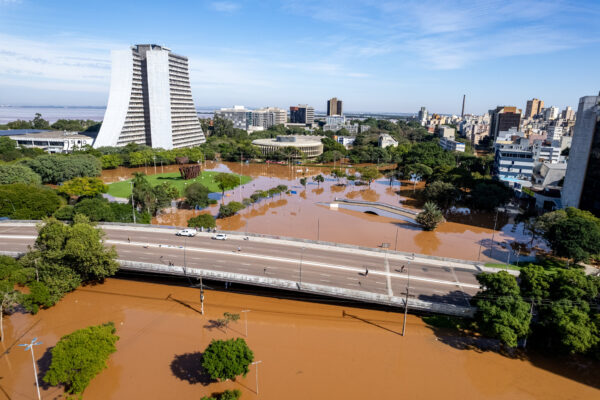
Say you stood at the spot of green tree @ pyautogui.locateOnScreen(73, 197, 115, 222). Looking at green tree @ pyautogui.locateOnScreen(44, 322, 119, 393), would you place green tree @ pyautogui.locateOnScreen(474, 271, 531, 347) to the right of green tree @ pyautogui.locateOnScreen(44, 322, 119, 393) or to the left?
left

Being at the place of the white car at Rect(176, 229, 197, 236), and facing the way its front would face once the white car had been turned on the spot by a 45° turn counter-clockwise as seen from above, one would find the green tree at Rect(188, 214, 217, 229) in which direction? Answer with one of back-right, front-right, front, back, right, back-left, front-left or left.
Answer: back

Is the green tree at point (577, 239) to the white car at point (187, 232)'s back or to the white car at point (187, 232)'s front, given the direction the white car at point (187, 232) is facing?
to the back

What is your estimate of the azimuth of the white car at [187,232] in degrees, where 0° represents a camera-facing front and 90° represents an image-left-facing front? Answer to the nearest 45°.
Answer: approximately 90°

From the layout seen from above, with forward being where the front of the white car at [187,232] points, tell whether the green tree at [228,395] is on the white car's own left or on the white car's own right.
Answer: on the white car's own left

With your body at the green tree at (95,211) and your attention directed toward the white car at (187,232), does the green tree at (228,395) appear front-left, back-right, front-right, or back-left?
front-right

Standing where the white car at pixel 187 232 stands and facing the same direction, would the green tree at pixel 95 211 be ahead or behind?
ahead

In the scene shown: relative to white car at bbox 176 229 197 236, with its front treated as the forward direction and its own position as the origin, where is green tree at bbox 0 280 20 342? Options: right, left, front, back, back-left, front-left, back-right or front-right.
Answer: front-left

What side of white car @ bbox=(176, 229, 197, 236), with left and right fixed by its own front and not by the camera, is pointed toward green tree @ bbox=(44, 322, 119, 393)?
left

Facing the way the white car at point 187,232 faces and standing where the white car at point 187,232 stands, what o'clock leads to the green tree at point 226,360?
The green tree is roughly at 9 o'clock from the white car.

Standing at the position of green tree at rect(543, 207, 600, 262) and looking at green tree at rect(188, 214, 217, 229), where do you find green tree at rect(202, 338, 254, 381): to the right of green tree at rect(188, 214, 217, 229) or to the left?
left
